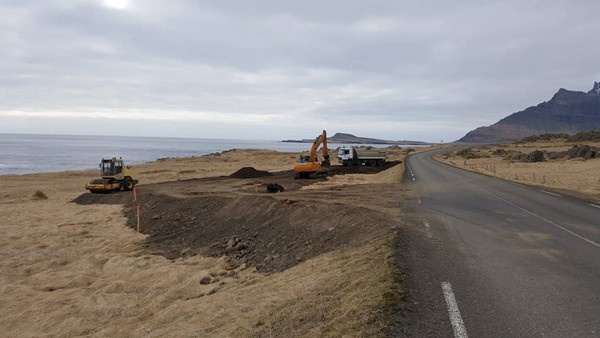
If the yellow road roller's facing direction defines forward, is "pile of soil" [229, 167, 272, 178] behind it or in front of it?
behind

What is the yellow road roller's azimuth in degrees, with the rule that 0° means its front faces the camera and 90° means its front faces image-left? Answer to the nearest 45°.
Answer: approximately 45°

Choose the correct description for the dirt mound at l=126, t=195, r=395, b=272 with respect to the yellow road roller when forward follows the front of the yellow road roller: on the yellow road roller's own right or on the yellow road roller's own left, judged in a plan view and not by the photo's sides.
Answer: on the yellow road roller's own left

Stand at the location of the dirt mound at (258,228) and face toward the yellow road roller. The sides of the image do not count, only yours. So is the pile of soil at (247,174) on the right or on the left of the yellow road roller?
right

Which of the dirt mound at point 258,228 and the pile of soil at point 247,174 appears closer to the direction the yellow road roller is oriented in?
the dirt mound
